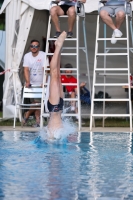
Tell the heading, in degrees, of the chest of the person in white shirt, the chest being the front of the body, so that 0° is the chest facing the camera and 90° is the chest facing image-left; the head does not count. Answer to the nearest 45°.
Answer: approximately 0°
